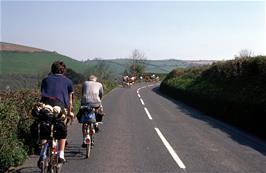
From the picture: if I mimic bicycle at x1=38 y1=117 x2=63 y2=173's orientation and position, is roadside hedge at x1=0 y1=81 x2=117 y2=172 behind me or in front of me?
in front

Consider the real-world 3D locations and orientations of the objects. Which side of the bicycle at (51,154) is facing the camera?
back

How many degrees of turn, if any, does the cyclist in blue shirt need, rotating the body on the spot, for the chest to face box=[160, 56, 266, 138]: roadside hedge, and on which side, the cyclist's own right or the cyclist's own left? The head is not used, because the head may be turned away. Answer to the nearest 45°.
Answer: approximately 45° to the cyclist's own right

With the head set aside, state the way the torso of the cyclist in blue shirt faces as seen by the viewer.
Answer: away from the camera
